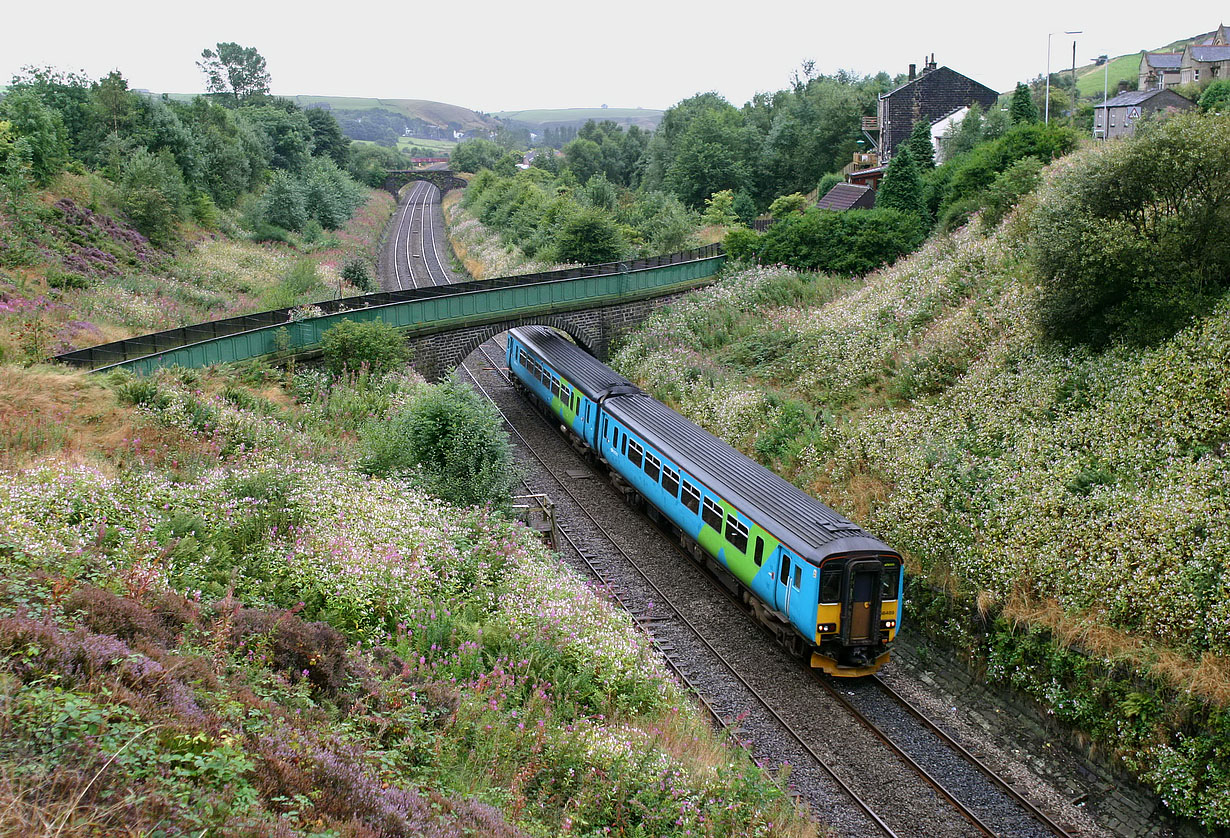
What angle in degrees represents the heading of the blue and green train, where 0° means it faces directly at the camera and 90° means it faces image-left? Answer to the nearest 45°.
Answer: approximately 315°

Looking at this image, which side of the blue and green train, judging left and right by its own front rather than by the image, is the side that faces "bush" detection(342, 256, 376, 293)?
back

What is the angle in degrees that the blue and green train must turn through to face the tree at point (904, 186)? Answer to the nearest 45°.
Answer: approximately 135° to its left

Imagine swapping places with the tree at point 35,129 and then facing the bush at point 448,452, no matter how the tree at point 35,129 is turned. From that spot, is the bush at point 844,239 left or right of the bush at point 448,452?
left

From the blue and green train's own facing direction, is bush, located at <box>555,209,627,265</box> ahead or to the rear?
to the rear

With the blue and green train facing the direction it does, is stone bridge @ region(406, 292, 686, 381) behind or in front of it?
behind

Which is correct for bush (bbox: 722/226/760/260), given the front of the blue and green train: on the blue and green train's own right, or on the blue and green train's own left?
on the blue and green train's own left

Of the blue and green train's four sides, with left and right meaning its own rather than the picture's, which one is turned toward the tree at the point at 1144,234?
left

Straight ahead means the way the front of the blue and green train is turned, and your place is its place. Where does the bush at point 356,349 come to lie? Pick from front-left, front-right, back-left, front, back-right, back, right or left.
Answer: back
